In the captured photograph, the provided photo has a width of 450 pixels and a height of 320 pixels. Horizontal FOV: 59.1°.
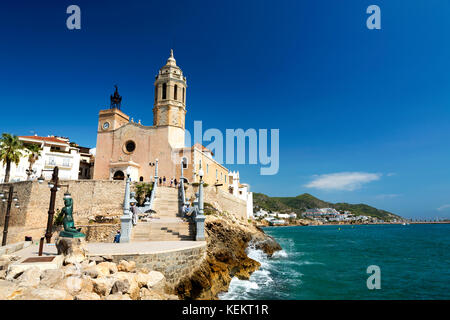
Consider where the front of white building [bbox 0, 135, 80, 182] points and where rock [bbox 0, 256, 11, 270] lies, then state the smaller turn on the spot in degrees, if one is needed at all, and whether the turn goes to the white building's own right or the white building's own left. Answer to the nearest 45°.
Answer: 0° — it already faces it

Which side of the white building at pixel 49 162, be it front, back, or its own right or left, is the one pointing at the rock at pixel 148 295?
front

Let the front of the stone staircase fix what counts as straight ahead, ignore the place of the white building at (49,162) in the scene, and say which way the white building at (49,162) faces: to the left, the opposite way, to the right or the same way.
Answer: the same way

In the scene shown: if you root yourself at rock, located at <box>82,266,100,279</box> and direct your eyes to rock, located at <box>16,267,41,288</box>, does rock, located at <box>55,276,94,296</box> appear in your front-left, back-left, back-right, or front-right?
front-left

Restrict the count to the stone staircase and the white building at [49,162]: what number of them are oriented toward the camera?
2

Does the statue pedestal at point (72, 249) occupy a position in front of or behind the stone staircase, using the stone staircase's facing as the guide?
in front

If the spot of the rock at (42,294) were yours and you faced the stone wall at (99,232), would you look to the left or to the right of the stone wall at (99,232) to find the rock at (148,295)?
right

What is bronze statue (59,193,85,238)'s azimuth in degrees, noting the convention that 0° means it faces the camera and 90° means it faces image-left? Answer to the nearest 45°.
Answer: approximately 315°

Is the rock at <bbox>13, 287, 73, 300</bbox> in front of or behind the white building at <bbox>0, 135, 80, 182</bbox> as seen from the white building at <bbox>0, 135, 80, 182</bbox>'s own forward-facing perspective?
in front

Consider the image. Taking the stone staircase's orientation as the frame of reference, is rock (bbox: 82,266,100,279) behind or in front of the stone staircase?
in front

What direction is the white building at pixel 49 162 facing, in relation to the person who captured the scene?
facing the viewer

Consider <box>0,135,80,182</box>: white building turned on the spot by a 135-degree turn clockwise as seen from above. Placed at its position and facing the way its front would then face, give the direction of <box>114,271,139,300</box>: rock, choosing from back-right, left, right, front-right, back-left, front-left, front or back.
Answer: back-left

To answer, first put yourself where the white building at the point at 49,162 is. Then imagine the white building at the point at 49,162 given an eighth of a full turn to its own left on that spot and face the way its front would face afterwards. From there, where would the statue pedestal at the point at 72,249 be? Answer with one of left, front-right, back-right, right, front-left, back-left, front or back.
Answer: front-right
